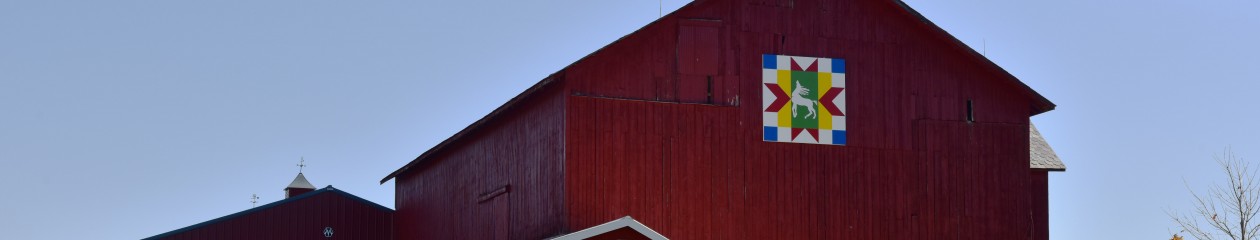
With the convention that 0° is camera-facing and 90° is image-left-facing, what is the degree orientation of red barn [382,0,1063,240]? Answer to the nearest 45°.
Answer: approximately 0°

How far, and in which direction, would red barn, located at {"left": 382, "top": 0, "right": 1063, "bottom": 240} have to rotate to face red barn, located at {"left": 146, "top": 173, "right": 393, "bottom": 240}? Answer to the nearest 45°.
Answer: approximately 135° to its right
